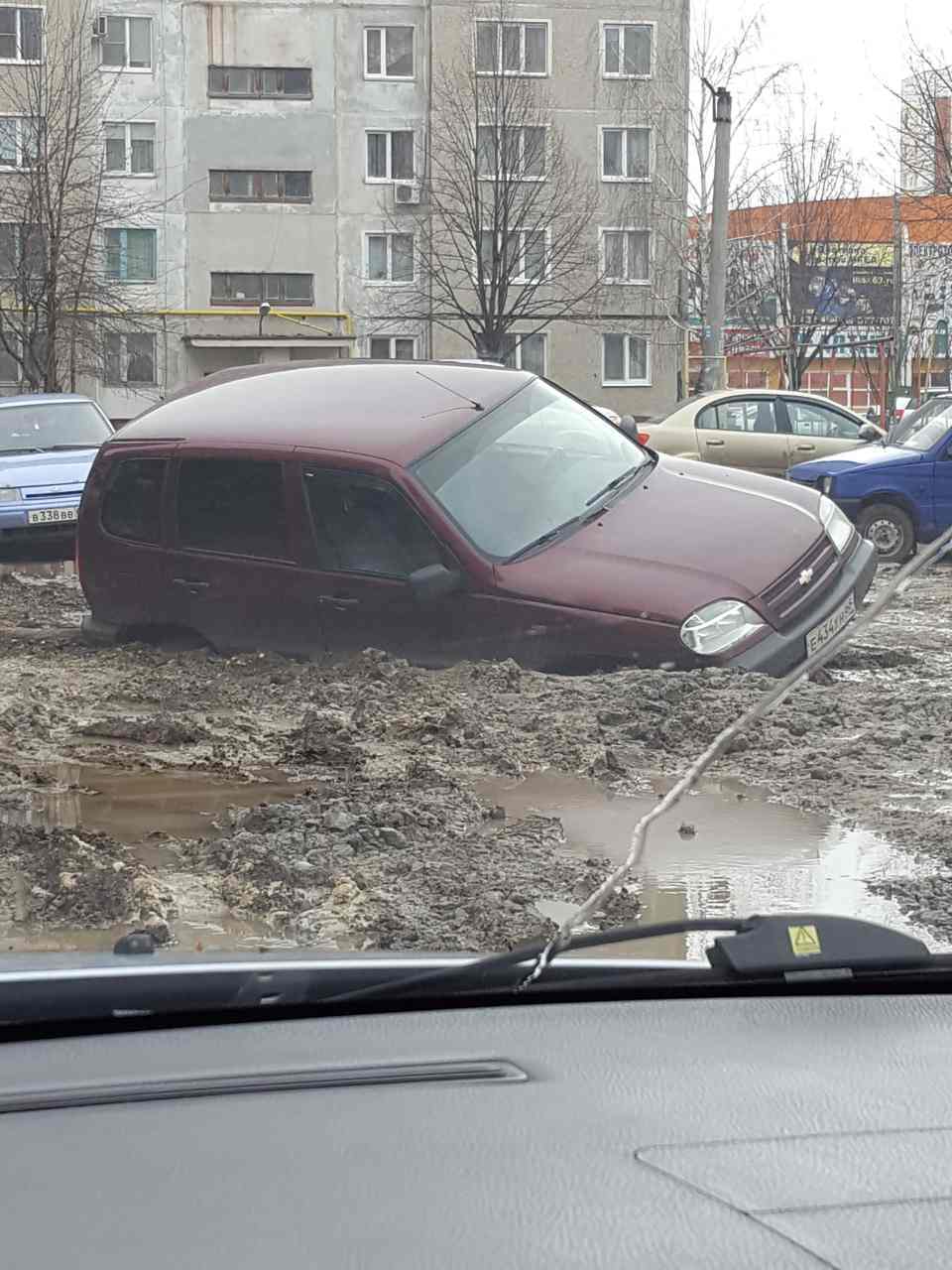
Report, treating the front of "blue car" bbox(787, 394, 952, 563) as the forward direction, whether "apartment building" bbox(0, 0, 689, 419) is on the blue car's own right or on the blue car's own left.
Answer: on the blue car's own right

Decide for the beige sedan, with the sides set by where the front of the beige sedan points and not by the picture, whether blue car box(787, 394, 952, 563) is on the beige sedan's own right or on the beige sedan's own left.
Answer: on the beige sedan's own right

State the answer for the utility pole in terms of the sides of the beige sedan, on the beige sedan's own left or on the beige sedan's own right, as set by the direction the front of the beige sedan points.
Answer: on the beige sedan's own left

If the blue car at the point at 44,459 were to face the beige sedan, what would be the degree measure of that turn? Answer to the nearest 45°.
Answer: approximately 90° to its left

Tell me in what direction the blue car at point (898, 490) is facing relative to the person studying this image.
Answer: facing the viewer and to the left of the viewer

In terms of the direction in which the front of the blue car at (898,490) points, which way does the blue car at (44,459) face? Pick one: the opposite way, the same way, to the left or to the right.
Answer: to the left

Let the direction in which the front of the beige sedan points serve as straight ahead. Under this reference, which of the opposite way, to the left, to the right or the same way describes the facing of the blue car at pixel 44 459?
to the right

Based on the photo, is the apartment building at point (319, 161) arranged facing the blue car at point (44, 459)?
yes

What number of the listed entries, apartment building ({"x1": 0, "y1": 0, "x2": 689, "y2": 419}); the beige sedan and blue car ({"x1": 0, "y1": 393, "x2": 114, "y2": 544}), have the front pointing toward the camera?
2

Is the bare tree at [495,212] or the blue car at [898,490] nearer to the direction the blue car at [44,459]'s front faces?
the blue car

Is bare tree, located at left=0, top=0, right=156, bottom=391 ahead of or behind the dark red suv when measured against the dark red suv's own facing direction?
behind

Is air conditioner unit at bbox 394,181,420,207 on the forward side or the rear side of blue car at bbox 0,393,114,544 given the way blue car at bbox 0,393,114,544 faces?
on the rear side

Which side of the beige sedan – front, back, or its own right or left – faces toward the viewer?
right
